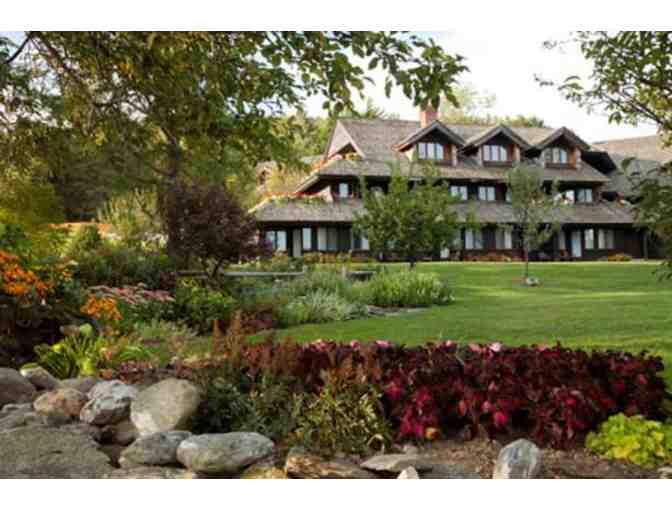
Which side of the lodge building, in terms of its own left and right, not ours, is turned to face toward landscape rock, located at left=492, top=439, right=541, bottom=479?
front

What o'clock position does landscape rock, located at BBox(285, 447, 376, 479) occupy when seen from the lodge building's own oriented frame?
The landscape rock is roughly at 12 o'clock from the lodge building.

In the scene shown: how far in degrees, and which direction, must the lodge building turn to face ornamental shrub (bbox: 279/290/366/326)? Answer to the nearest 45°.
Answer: approximately 45° to its right

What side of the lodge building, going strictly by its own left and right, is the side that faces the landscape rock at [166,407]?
front

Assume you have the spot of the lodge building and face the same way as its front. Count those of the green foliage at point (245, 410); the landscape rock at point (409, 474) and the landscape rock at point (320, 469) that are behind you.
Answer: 0

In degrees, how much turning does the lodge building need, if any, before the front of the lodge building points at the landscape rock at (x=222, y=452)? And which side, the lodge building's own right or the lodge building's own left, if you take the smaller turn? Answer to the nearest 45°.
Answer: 0° — it already faces it

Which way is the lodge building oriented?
toward the camera

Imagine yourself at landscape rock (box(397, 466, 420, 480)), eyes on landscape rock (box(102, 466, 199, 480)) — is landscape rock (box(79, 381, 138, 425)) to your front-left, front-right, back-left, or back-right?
front-right

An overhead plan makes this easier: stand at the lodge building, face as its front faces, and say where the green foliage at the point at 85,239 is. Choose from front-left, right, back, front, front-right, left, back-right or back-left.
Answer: right

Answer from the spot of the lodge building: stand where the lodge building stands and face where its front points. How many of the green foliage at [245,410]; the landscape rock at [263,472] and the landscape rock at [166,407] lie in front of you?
3

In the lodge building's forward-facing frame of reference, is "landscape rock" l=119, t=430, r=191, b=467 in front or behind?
in front

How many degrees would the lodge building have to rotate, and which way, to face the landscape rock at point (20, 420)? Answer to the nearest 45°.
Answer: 0° — it already faces it

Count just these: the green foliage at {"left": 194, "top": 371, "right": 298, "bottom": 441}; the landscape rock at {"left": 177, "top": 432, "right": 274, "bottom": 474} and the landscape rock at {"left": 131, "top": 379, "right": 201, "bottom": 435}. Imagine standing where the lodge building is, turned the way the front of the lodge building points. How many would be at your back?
0
